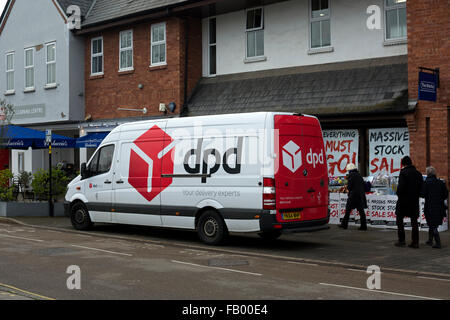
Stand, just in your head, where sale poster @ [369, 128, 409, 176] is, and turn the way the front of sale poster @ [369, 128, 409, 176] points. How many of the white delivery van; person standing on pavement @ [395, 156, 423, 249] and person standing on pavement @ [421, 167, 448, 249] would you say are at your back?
0

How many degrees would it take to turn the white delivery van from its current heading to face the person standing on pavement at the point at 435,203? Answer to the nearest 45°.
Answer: approximately 135° to its right

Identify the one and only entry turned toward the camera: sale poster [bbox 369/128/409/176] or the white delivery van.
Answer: the sale poster

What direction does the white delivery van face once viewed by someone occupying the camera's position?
facing away from the viewer and to the left of the viewer

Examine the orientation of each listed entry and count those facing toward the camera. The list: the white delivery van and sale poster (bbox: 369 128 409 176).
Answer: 1

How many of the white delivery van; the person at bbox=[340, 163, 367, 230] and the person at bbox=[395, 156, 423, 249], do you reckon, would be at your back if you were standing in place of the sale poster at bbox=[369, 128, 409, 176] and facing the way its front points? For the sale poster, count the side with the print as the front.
0

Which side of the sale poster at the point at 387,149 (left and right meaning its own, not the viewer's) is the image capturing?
front

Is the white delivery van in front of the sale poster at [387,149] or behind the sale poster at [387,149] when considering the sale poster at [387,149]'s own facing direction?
in front

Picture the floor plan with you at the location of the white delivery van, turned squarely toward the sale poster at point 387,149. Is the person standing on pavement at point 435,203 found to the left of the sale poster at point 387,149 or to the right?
right

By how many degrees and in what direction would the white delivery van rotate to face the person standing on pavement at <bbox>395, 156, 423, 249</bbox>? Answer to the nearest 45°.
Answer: approximately 135° to its right

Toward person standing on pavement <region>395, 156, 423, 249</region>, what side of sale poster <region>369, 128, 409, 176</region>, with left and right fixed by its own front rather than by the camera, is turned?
front

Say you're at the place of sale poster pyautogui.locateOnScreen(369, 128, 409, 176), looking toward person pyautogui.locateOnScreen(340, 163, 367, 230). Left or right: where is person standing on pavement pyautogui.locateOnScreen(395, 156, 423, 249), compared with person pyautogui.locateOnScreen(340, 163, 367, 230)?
left

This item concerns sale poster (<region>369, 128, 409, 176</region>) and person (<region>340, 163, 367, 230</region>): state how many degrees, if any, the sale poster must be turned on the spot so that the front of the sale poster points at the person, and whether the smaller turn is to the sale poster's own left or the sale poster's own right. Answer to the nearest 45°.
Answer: approximately 45° to the sale poster's own right

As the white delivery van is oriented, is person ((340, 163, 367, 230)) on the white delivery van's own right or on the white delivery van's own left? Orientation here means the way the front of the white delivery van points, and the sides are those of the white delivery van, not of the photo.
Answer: on the white delivery van's own right

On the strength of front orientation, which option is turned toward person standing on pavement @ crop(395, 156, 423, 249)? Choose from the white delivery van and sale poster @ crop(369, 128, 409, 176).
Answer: the sale poster

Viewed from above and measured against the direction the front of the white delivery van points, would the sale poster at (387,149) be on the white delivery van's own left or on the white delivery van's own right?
on the white delivery van's own right
